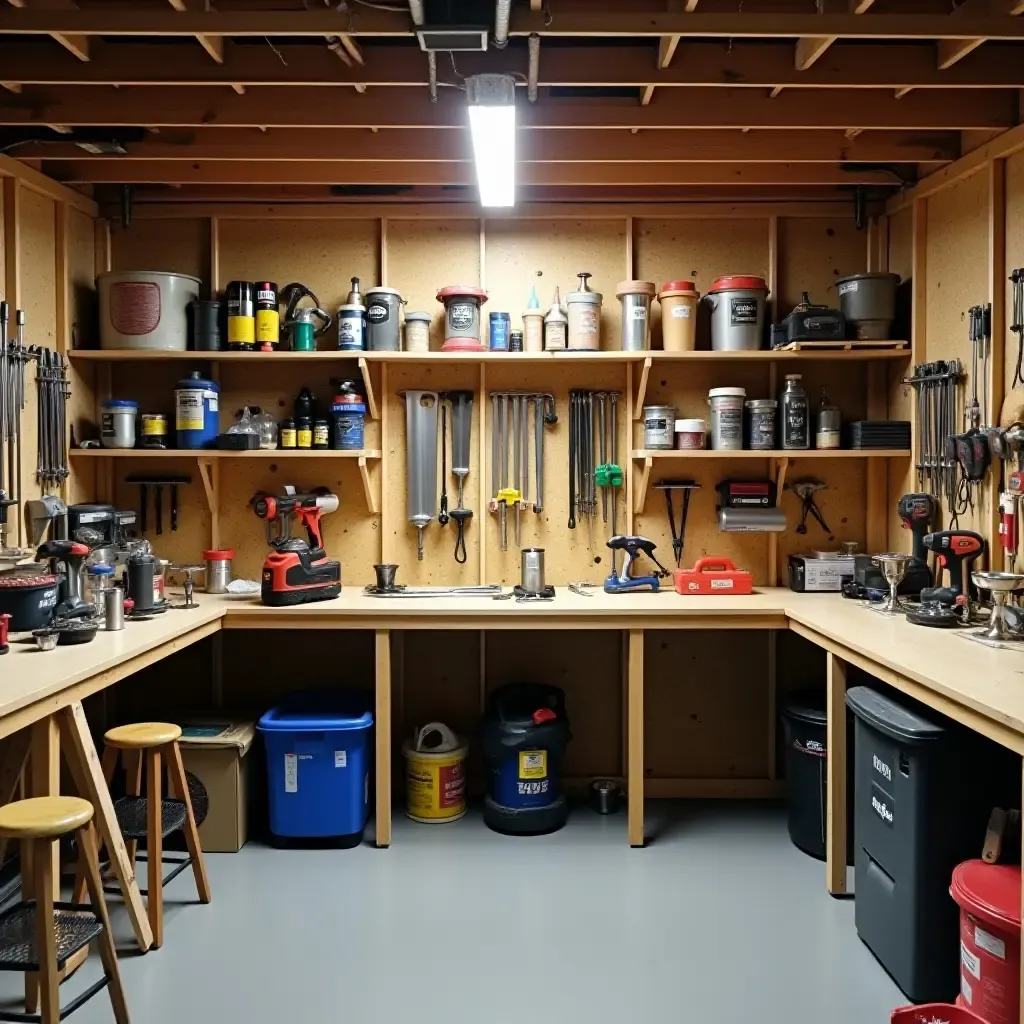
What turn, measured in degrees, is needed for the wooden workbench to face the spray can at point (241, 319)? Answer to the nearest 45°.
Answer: approximately 135° to its right

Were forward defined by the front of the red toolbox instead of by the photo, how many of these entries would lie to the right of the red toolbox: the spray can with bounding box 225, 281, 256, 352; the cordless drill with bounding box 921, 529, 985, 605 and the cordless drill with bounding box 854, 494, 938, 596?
1

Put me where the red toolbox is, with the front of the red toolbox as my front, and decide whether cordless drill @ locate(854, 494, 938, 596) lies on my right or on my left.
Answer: on my left

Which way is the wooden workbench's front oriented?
toward the camera

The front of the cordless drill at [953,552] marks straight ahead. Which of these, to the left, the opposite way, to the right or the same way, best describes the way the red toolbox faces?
to the left

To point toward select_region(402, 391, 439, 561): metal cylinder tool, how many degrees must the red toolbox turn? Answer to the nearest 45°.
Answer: approximately 90° to its right

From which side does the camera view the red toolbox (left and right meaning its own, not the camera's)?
front

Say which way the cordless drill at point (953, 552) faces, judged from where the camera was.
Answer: facing to the left of the viewer

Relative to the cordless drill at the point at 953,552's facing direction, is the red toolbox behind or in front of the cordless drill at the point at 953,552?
in front

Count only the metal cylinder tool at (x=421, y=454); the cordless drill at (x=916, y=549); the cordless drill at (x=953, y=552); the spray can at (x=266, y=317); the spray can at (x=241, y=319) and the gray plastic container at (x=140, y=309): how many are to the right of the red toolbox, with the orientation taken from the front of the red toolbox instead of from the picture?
4
